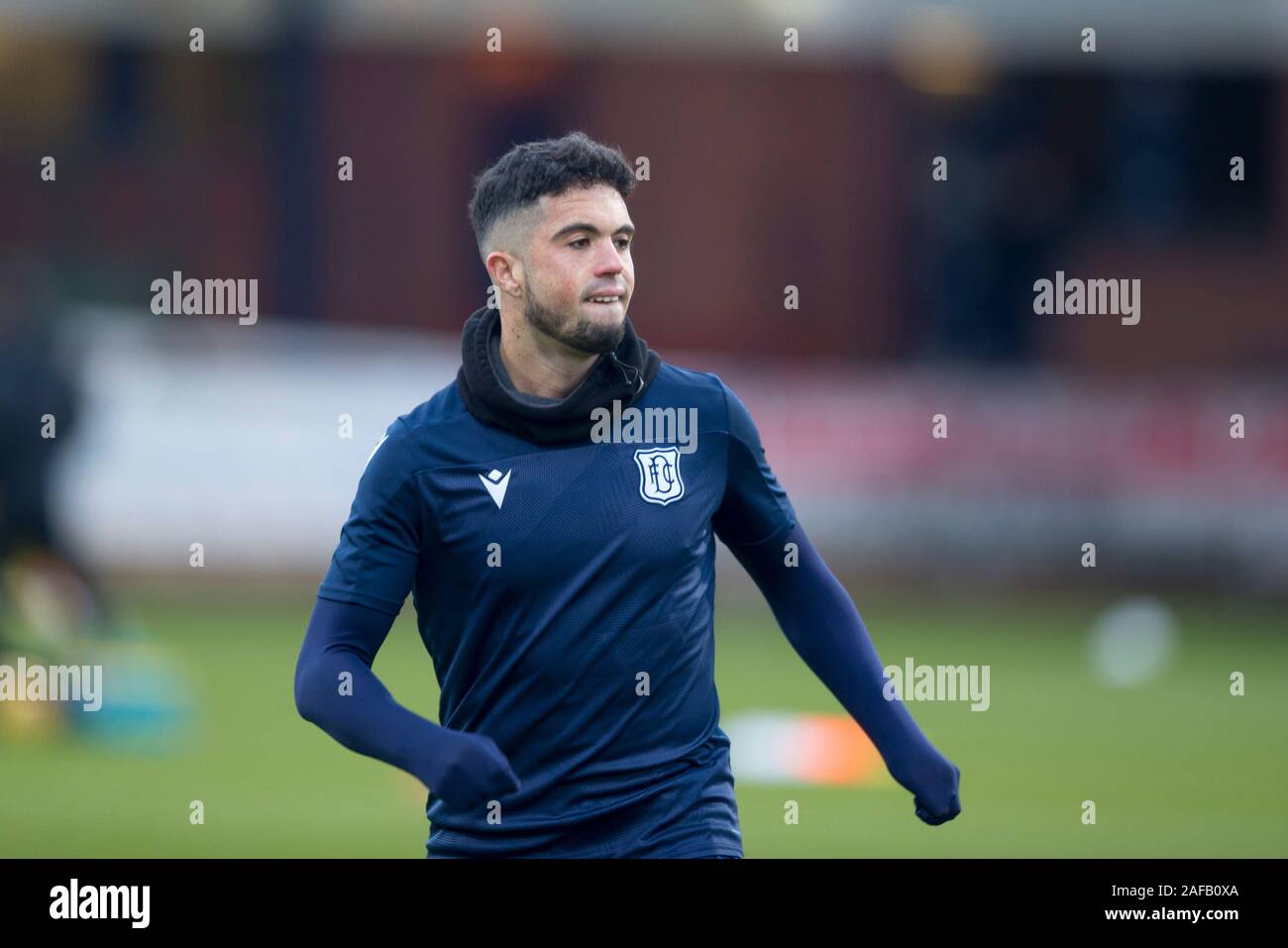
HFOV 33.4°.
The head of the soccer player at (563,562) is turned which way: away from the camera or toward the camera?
toward the camera

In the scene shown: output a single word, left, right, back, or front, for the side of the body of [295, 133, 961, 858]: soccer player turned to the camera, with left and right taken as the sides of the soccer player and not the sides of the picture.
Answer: front
